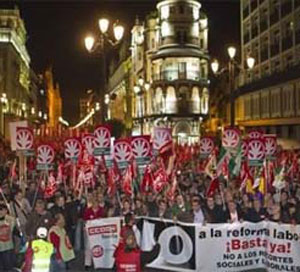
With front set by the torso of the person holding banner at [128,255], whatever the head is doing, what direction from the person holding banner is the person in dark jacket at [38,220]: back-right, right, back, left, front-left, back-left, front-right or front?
back-right

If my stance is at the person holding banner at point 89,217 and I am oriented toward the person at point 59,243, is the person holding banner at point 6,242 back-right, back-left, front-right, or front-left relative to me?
front-right

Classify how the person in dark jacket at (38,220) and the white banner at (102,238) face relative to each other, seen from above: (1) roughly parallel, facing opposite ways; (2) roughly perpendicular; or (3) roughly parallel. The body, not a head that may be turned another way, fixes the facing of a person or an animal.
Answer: roughly parallel

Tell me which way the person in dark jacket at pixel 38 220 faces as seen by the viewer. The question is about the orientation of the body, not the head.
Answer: toward the camera

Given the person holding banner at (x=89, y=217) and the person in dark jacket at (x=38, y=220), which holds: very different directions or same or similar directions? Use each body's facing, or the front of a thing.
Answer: same or similar directions

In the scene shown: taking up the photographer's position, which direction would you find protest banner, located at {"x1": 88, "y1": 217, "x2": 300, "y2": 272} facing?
facing the viewer

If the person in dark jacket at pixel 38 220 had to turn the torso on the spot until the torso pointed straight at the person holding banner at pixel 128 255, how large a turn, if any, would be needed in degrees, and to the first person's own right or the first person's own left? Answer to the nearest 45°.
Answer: approximately 45° to the first person's own left

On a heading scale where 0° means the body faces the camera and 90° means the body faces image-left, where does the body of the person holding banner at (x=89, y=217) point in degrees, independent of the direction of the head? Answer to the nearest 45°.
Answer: approximately 0°
